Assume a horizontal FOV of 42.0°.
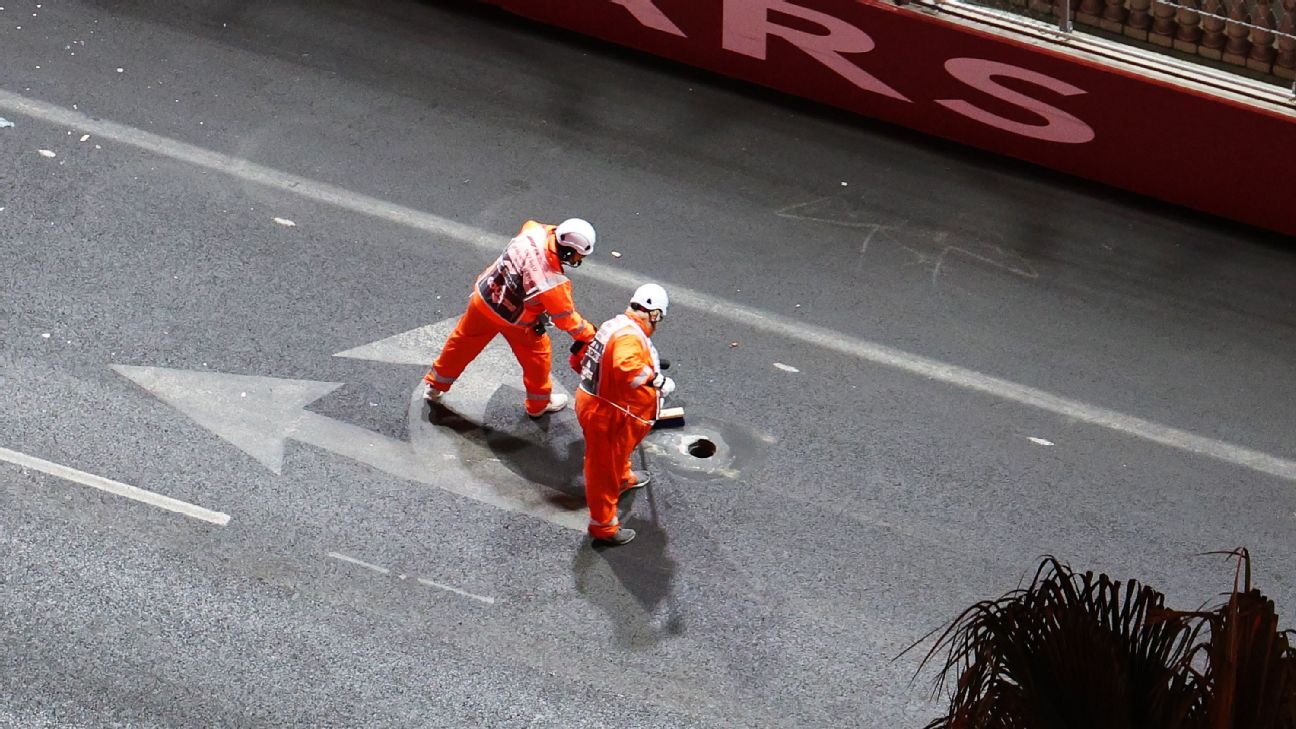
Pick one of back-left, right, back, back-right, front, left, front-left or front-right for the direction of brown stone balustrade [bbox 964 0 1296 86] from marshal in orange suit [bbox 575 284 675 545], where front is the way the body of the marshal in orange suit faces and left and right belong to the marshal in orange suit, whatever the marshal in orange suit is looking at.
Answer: front-left

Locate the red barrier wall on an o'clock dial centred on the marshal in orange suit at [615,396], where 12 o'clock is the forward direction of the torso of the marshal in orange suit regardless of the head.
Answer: The red barrier wall is roughly at 10 o'clock from the marshal in orange suit.

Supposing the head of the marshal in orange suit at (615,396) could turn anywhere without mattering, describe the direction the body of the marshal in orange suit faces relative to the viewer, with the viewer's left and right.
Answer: facing to the right of the viewer
